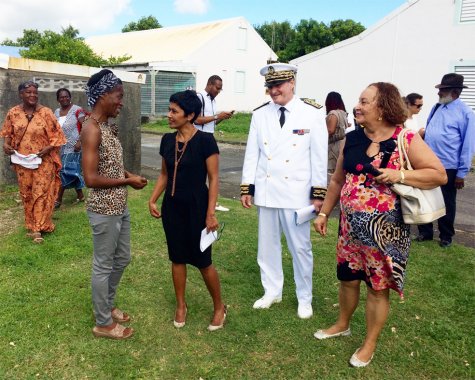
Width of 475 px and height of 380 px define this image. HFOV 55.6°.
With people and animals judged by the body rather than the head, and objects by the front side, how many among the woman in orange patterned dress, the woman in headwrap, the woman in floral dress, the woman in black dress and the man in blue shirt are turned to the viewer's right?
1

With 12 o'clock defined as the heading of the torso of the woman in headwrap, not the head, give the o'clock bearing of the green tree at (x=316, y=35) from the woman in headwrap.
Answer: The green tree is roughly at 10 o'clock from the woman in headwrap.

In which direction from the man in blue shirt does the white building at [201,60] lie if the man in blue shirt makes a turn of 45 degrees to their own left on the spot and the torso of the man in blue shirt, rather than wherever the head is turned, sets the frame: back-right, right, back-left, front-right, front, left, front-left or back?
back-right

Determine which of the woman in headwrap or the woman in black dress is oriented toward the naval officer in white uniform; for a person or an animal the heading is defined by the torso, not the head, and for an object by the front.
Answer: the woman in headwrap

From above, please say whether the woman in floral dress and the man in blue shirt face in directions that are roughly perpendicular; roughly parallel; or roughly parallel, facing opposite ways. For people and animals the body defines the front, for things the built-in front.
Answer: roughly parallel

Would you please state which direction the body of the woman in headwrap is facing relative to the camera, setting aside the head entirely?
to the viewer's right

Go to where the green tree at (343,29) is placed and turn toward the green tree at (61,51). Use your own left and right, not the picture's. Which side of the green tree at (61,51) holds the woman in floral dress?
left

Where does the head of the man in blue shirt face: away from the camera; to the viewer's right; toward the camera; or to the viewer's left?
to the viewer's left

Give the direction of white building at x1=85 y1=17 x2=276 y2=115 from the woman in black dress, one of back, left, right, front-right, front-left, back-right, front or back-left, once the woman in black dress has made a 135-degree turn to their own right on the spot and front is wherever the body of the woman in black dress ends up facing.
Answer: front

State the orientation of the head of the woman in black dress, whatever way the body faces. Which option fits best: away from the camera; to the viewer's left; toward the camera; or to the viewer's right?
to the viewer's left

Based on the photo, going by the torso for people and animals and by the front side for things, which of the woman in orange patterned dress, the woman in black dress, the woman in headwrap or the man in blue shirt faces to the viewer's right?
the woman in headwrap

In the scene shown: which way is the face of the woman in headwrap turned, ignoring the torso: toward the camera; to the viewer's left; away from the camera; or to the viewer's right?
to the viewer's right

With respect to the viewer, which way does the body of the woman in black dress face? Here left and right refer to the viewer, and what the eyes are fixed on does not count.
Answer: facing the viewer and to the left of the viewer

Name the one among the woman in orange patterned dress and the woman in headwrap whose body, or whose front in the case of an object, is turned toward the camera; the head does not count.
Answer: the woman in orange patterned dress

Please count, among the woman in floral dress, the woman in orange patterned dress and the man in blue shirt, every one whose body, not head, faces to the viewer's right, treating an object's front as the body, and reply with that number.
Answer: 0

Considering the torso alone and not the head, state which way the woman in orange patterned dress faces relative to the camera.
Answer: toward the camera
